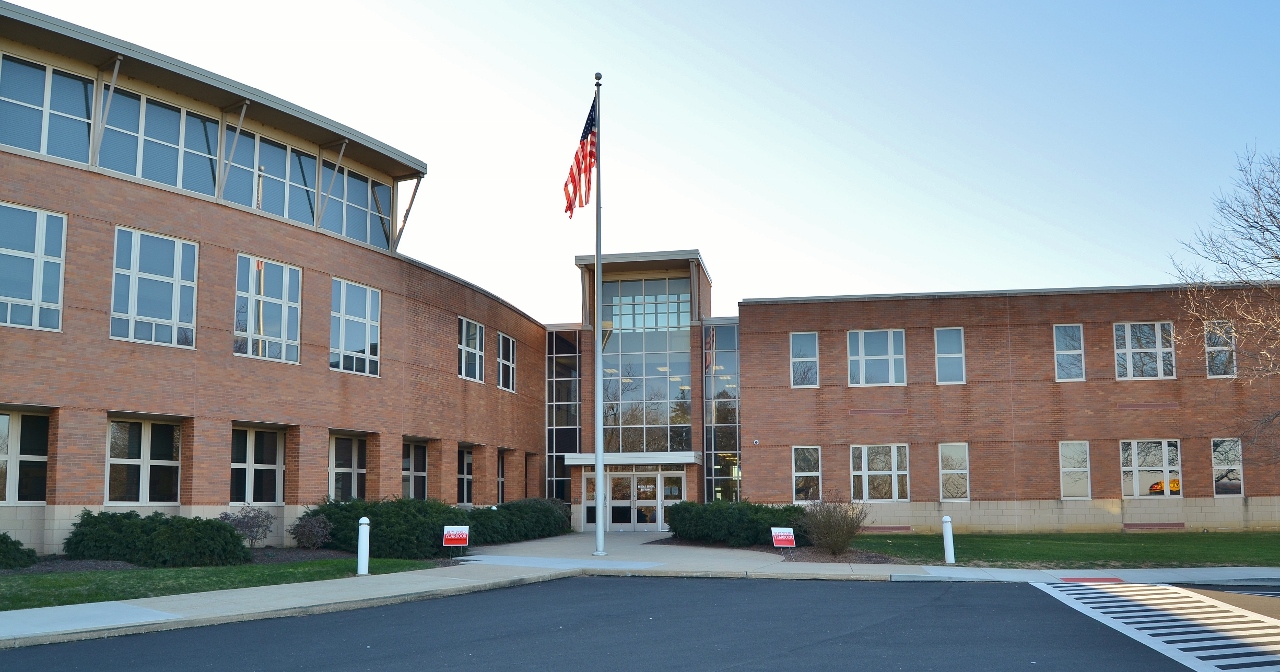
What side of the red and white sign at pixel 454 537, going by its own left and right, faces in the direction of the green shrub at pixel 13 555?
right

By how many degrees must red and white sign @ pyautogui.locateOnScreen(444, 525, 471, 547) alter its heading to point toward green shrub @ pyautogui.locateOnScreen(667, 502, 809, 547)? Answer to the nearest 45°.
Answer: approximately 135° to its left

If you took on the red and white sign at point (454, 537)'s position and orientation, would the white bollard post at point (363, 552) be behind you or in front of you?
in front

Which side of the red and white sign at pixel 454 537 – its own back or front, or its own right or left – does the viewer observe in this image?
front

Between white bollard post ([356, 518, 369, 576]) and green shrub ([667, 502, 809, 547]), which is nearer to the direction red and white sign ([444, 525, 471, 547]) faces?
the white bollard post

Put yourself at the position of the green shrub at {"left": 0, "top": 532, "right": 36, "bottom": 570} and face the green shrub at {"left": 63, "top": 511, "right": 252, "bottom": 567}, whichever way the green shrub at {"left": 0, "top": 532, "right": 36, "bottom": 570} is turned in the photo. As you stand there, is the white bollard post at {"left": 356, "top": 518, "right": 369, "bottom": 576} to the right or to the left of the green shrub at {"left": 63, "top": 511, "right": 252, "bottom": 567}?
right

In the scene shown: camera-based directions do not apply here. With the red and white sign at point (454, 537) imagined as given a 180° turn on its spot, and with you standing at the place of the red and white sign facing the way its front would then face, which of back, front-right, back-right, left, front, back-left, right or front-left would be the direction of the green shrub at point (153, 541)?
left
